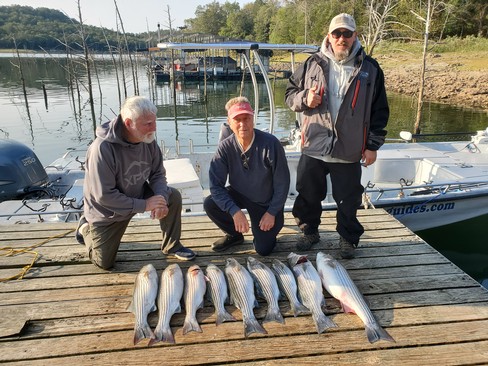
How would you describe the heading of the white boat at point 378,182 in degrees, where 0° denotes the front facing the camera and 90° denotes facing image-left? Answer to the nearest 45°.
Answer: approximately 270°

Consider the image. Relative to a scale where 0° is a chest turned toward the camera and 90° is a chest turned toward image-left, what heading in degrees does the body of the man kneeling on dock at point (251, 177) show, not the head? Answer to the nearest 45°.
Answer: approximately 0°

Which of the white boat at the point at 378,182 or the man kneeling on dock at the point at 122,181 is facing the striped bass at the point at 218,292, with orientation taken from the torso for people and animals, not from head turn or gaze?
the man kneeling on dock

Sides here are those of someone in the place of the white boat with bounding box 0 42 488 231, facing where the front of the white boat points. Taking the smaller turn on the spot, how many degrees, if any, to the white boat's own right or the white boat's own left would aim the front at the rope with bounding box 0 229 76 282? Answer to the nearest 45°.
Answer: approximately 135° to the white boat's own right

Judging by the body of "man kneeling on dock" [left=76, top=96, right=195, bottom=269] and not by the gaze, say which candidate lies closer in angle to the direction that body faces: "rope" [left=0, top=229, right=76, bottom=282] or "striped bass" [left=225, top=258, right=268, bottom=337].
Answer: the striped bass

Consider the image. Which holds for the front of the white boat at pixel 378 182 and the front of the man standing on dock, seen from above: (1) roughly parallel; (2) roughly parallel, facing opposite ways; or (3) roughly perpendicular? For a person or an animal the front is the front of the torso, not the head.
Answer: roughly perpendicular

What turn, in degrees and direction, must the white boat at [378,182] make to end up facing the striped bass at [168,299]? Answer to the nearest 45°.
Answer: approximately 135° to its right

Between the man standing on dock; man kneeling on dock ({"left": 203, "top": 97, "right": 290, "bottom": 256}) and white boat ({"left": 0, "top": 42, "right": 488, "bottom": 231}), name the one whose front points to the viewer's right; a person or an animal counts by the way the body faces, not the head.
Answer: the white boat

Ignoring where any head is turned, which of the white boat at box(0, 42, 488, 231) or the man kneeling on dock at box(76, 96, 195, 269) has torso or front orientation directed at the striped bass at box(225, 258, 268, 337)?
the man kneeling on dock

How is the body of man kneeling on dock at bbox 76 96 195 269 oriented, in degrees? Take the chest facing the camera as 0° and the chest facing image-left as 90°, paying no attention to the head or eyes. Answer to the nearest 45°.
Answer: approximately 315°

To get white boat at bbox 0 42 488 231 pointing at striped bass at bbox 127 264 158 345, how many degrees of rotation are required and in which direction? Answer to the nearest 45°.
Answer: approximately 135° to its right
